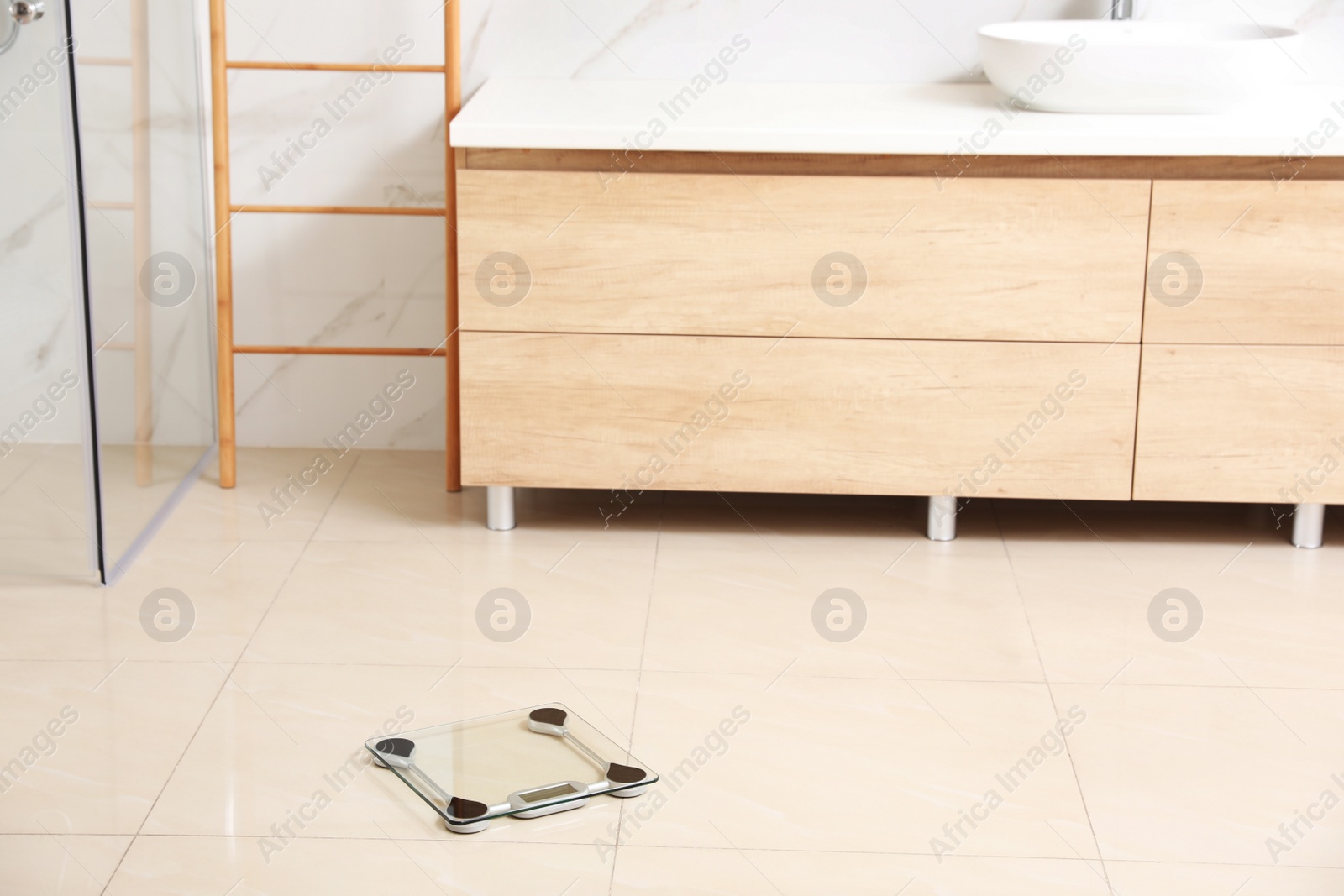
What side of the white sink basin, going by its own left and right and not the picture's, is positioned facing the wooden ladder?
right

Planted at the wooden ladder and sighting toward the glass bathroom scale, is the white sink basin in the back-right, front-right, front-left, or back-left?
front-left

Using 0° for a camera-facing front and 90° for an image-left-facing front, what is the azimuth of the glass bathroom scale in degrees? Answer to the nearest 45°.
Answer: approximately 315°

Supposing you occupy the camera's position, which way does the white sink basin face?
facing the viewer

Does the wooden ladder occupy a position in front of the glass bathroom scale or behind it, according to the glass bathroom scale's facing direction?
behind

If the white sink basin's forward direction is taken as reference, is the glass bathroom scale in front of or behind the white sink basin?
in front

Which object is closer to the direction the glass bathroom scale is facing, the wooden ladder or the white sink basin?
the white sink basin
